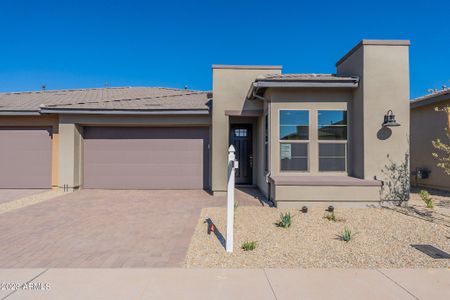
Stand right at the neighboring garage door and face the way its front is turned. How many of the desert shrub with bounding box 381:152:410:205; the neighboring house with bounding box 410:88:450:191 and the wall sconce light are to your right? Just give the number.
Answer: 0

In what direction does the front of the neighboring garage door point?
toward the camera

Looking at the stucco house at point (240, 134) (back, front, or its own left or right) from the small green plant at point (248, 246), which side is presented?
front

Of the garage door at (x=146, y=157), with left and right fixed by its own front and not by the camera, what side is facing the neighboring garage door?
right

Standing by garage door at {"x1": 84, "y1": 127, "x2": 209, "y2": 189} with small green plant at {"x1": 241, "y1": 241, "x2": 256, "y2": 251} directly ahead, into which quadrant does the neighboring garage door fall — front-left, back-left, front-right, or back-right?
back-right

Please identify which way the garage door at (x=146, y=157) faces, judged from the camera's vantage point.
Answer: facing the viewer

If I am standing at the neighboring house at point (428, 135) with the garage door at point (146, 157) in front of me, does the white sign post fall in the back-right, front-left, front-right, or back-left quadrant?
front-left

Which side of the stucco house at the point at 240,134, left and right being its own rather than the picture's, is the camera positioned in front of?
front

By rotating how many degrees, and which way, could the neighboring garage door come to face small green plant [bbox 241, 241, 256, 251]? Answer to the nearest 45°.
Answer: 0° — it already faces it

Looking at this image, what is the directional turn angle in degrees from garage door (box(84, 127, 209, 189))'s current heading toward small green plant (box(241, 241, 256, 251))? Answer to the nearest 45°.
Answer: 0° — it already faces it

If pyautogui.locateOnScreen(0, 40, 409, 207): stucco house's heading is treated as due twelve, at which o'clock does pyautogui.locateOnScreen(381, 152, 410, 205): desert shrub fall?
The desert shrub is roughly at 10 o'clock from the stucco house.

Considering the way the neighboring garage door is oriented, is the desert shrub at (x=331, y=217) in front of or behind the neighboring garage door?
in front

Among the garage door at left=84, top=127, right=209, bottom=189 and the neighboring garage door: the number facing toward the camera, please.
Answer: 2

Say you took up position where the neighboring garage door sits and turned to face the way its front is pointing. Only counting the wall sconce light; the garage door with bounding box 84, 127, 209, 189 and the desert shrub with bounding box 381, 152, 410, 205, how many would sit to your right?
0

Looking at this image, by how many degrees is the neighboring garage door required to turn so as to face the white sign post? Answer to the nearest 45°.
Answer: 0° — it already faces it

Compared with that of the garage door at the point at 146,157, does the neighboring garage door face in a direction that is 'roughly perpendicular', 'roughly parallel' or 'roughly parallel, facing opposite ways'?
roughly parallel

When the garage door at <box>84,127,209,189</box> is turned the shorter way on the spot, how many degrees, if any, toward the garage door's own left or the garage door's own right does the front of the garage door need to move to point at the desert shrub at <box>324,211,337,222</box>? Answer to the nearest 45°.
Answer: approximately 45° to the garage door's own left

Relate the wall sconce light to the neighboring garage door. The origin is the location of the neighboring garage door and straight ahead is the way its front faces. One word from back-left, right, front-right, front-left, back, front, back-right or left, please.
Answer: front-left
